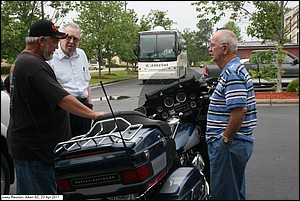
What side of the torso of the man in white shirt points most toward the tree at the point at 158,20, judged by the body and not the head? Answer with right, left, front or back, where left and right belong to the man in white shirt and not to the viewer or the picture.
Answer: back

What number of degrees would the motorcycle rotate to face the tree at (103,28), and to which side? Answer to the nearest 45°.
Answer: approximately 45° to its left

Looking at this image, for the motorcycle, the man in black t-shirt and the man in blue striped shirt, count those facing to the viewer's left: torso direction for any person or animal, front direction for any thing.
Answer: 1

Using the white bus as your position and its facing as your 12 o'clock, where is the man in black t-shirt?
The man in black t-shirt is roughly at 12 o'clock from the white bus.

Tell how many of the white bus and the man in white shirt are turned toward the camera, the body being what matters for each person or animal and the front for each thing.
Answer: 2

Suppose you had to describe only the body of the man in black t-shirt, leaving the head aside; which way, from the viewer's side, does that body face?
to the viewer's right

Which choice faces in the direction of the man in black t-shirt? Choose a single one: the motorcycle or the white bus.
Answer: the white bus

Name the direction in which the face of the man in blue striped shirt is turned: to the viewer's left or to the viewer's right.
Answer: to the viewer's left

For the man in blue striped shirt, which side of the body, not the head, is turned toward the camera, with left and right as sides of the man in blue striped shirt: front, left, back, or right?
left

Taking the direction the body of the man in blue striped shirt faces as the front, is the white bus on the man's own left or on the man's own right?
on the man's own right

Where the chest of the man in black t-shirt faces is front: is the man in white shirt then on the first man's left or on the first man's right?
on the first man's left

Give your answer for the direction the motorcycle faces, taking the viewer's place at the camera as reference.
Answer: facing away from the viewer and to the right of the viewer

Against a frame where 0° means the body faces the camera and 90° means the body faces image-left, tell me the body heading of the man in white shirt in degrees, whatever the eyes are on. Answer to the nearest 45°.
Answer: approximately 0°

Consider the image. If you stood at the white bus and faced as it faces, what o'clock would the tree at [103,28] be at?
The tree is roughly at 5 o'clock from the white bus.
